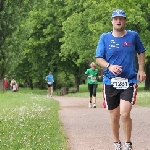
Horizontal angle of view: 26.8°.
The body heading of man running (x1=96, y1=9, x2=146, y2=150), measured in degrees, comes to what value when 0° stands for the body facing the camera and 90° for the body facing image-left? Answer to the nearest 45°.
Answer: approximately 0°
